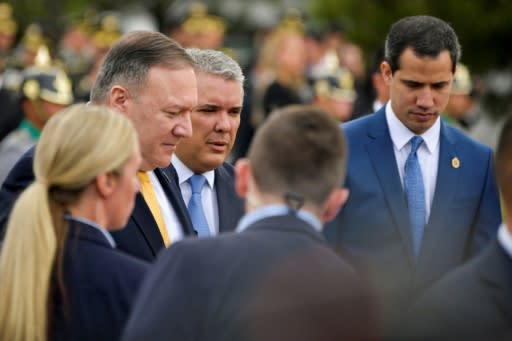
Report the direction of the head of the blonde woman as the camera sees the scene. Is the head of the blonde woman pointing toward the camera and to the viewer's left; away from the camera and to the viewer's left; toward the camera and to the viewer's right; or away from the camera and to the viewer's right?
away from the camera and to the viewer's right

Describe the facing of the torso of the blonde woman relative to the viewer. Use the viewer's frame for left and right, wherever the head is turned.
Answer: facing away from the viewer and to the right of the viewer

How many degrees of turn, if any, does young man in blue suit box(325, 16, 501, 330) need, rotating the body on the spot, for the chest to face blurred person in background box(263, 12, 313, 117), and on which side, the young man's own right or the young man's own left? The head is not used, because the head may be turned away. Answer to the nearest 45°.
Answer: approximately 180°

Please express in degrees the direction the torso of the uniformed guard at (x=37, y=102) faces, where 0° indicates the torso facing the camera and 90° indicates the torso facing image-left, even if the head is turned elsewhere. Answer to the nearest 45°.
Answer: approximately 315°

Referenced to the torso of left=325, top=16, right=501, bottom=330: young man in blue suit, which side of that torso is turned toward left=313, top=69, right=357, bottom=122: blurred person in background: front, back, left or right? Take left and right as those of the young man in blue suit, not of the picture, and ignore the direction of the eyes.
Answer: back

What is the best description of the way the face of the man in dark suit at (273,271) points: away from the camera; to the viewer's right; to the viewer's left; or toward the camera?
away from the camera

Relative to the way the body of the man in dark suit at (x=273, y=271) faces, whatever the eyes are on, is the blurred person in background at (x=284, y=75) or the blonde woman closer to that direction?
the blurred person in background

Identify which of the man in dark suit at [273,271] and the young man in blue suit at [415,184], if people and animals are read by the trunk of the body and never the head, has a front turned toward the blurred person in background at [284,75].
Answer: the man in dark suit

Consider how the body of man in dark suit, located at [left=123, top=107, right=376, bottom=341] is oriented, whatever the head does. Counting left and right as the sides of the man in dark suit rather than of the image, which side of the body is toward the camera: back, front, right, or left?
back
